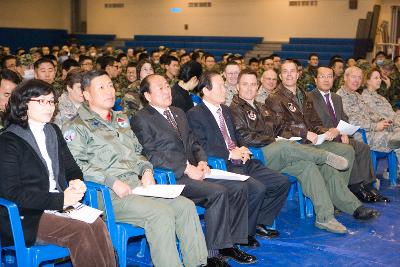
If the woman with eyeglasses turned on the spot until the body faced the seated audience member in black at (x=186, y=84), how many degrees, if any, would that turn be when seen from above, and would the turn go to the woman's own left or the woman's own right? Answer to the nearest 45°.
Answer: approximately 90° to the woman's own left

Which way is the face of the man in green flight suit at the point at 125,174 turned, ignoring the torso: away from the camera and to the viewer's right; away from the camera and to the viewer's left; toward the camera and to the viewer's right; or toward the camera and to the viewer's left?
toward the camera and to the viewer's right

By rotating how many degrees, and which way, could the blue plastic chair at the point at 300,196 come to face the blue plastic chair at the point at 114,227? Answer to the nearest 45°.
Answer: approximately 90° to its right

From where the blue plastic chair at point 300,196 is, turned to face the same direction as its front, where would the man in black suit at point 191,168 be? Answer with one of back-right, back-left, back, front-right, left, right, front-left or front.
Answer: right

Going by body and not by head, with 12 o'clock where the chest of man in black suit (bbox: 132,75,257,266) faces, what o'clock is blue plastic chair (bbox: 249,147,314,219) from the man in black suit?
The blue plastic chair is roughly at 9 o'clock from the man in black suit.

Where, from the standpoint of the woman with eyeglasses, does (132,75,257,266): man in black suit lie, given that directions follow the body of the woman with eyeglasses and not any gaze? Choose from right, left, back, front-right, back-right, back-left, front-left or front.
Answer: left

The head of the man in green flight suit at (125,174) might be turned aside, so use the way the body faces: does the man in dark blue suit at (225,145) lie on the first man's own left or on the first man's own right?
on the first man's own left

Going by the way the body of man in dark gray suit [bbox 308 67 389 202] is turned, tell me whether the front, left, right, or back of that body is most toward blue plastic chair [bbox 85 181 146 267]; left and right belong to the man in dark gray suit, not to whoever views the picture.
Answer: right

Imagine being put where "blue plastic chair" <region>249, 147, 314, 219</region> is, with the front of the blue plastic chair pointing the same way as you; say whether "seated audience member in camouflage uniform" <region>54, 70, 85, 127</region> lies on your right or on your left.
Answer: on your right

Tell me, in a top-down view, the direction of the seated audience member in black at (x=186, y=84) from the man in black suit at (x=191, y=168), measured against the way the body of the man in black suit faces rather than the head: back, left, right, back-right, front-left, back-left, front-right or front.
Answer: back-left
